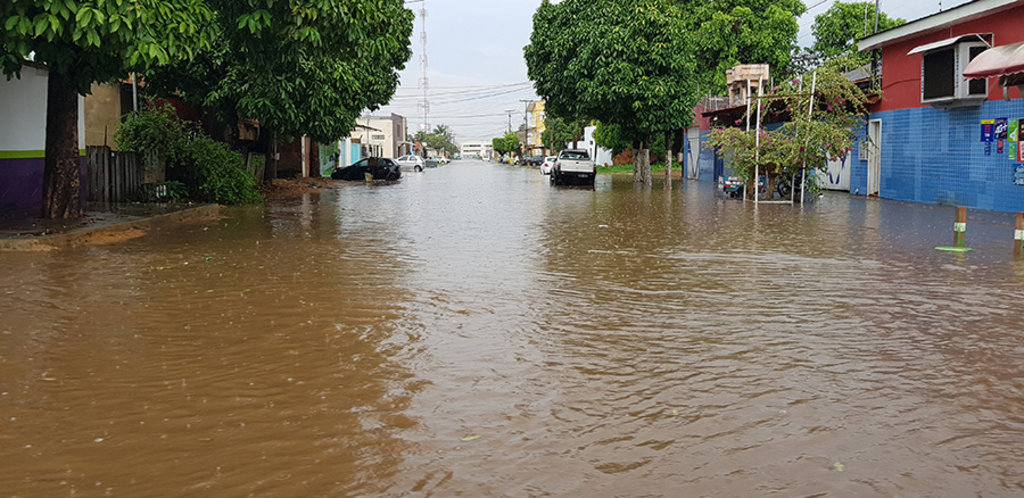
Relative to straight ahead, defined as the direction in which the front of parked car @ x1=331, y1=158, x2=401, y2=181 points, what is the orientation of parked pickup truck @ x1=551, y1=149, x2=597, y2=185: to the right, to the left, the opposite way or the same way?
to the right

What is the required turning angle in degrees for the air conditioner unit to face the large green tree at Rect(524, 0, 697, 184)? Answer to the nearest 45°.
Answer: approximately 90° to its right

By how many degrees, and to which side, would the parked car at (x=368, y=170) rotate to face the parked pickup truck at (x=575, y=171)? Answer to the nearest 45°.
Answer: approximately 135° to its left

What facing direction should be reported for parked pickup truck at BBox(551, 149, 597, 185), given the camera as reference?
facing away from the viewer

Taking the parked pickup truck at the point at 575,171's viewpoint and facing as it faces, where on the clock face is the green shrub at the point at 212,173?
The green shrub is roughly at 7 o'clock from the parked pickup truck.

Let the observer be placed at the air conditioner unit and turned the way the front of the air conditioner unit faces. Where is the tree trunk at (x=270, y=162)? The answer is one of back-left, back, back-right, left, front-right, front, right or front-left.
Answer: front-right

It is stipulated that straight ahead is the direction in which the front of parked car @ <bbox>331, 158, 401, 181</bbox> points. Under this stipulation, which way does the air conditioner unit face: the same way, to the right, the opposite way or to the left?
the same way

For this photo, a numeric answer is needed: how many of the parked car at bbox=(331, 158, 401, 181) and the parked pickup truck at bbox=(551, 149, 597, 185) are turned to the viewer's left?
1

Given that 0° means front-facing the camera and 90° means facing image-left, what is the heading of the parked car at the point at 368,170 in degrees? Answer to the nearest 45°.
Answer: approximately 90°

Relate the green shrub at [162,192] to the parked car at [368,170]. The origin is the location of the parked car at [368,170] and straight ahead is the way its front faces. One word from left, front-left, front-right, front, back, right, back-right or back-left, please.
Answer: left

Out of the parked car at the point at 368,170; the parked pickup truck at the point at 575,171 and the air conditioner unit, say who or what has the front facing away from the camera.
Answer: the parked pickup truck at the point at 575,171

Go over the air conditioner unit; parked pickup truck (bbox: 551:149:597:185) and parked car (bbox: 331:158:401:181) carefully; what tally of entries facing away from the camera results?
1

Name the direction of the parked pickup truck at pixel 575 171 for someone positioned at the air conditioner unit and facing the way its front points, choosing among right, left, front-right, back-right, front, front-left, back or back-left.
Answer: right

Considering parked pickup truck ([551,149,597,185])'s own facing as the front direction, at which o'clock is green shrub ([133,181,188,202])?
The green shrub is roughly at 7 o'clock from the parked pickup truck.

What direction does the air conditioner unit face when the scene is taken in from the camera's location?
facing the viewer and to the left of the viewer
